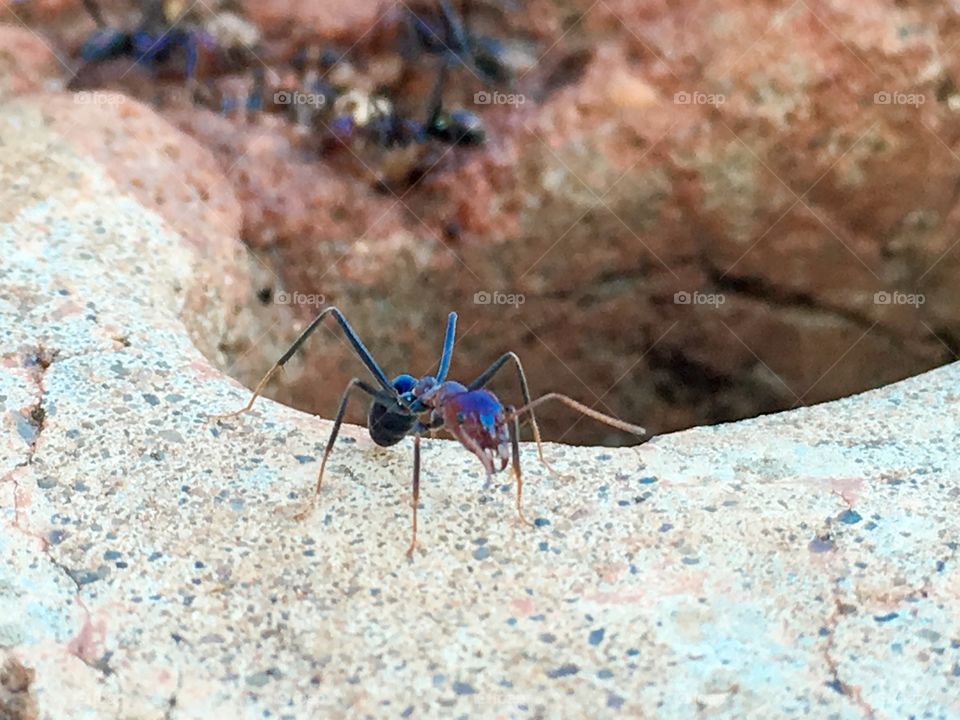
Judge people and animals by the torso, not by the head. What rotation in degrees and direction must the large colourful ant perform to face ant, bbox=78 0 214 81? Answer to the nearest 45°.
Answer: approximately 180°

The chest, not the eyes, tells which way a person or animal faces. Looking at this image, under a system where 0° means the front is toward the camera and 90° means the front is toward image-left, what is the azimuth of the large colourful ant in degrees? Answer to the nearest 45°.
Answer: approximately 315°

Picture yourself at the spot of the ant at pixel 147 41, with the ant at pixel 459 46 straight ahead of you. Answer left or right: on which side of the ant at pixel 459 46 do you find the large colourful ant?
right
